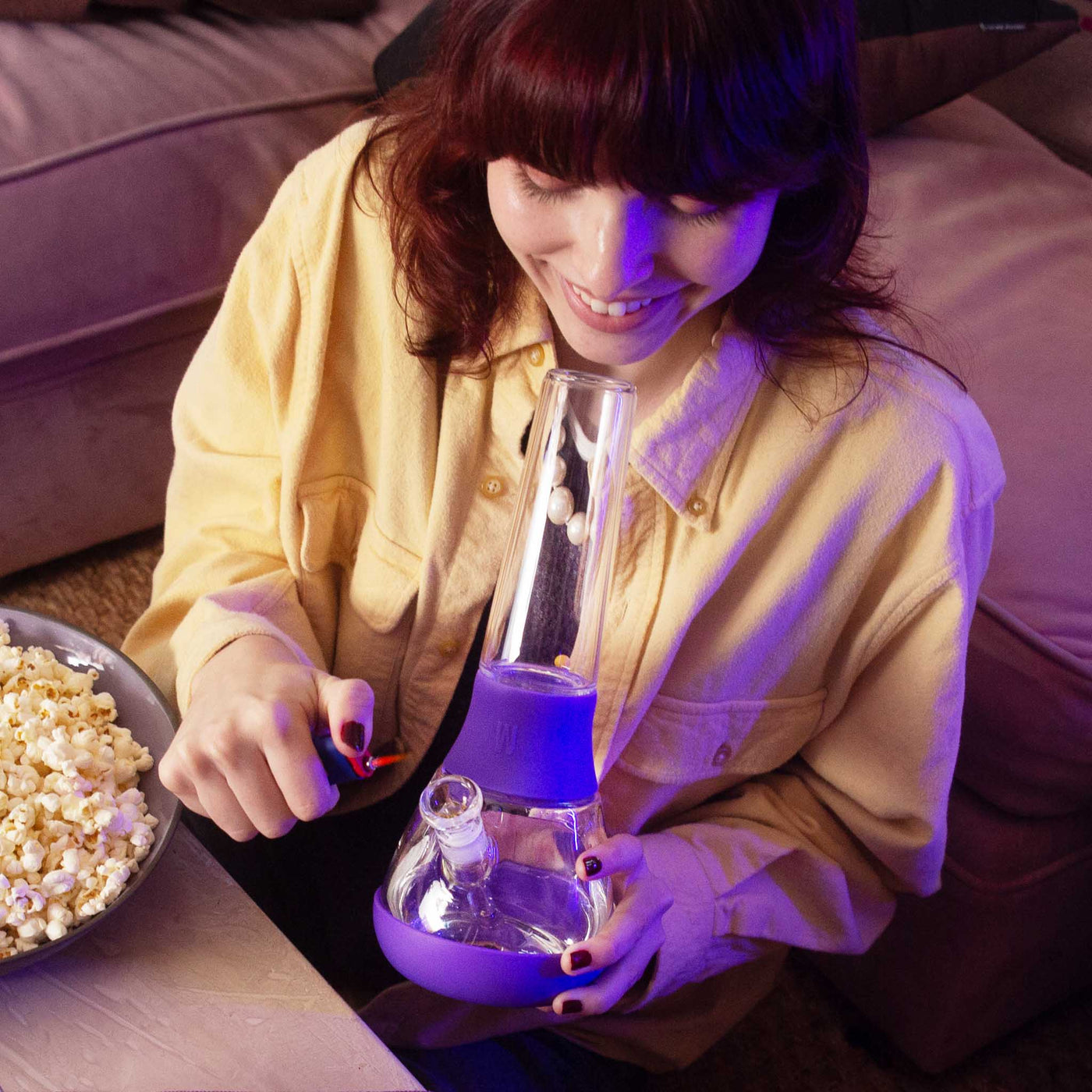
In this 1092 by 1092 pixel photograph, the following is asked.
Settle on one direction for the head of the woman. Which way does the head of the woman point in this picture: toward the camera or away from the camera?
toward the camera

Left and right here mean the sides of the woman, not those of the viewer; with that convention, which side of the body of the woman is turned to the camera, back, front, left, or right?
front
